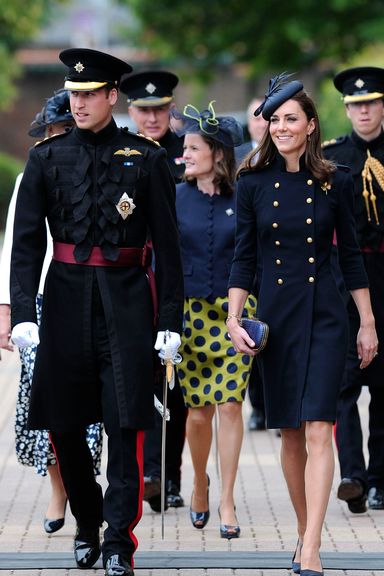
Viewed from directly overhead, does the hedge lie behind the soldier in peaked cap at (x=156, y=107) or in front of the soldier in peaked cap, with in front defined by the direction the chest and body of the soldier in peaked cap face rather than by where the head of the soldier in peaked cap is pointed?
behind

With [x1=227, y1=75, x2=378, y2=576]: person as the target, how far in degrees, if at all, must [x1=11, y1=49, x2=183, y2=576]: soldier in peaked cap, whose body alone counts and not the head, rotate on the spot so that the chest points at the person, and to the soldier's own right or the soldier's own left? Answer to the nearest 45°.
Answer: approximately 90° to the soldier's own left

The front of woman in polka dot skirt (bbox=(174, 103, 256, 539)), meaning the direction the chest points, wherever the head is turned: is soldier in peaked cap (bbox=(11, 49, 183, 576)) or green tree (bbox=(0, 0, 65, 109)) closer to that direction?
the soldier in peaked cap

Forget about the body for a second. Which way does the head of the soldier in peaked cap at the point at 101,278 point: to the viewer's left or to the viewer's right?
to the viewer's left
